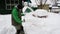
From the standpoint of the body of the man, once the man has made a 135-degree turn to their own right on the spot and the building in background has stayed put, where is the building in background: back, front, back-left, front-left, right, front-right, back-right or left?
back-right

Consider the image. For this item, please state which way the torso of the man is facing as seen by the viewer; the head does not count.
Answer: to the viewer's right
